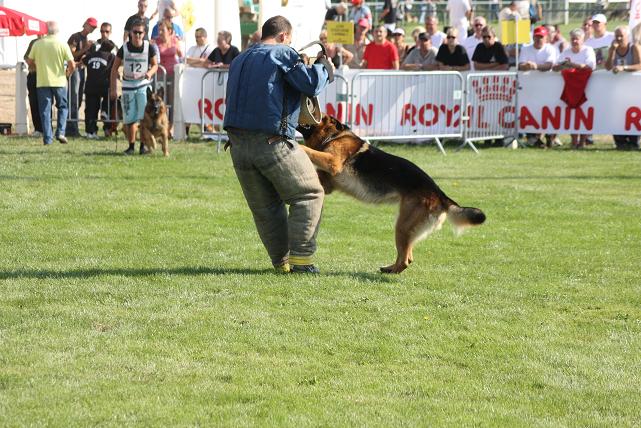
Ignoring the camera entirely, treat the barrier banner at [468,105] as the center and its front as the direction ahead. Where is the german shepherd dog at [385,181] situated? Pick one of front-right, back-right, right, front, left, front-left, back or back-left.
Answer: front

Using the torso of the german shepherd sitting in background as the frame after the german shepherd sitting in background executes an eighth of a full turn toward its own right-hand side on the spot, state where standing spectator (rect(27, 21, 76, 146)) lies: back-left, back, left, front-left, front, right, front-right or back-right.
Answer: right

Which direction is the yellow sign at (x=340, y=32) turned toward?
toward the camera

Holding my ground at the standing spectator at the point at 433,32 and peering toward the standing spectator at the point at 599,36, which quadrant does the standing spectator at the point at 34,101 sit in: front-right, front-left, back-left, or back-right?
back-right

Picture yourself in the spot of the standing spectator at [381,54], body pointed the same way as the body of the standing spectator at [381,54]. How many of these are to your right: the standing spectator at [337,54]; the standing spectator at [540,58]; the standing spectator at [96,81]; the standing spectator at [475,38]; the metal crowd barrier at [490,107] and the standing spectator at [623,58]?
2

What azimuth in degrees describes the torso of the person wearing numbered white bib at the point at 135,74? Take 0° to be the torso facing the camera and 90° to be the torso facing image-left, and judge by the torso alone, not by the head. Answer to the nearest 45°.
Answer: approximately 0°

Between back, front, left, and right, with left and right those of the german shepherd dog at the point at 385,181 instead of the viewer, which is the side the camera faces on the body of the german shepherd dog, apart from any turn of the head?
left

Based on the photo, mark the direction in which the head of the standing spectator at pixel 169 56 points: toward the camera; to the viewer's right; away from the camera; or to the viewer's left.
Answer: toward the camera

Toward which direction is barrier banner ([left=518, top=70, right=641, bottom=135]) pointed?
toward the camera

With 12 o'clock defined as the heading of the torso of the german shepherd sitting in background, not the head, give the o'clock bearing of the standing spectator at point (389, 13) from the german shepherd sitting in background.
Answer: The standing spectator is roughly at 7 o'clock from the german shepherd sitting in background.

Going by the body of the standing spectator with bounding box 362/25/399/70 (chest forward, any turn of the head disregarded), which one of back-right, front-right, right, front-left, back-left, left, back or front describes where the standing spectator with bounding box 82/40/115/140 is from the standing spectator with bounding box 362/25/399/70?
right

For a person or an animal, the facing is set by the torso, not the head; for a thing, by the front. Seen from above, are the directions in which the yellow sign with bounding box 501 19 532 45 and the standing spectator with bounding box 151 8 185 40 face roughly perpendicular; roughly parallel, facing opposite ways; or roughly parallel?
roughly parallel

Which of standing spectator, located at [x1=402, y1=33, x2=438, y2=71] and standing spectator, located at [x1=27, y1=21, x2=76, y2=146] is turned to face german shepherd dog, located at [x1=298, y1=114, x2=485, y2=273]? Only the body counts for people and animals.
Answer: standing spectator, located at [x1=402, y1=33, x2=438, y2=71]
